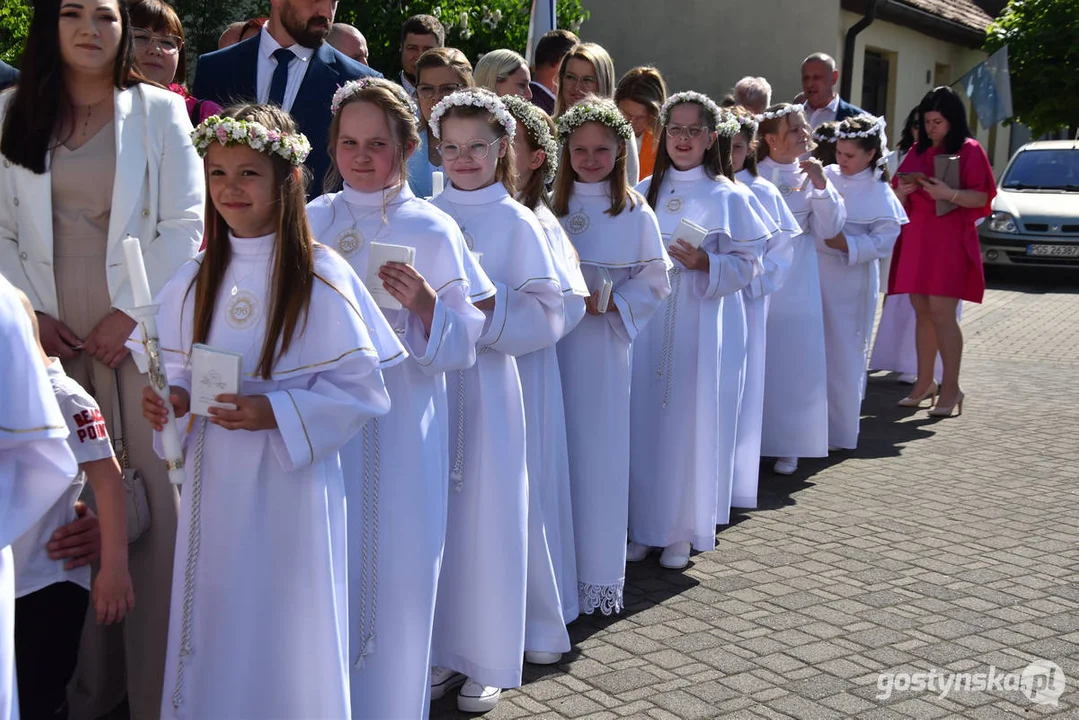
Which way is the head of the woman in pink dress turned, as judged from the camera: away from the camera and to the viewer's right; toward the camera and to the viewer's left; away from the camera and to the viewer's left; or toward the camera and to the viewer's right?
toward the camera and to the viewer's left

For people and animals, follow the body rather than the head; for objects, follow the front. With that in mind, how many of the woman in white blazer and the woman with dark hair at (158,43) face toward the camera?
2

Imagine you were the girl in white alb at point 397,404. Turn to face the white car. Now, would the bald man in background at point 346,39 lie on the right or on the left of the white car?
left

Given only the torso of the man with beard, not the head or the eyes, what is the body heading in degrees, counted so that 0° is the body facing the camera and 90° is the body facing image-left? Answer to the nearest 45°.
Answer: approximately 0°

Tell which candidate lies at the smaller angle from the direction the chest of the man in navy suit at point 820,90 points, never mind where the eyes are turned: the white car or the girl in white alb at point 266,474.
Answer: the girl in white alb

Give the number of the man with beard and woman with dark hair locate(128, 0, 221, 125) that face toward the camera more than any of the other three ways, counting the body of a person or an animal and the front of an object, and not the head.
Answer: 2

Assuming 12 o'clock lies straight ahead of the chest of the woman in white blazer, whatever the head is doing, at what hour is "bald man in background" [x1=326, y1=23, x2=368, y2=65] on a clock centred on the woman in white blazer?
The bald man in background is roughly at 7 o'clock from the woman in white blazer.

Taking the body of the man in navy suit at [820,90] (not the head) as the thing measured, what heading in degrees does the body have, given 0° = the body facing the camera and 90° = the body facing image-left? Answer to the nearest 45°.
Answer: approximately 45°

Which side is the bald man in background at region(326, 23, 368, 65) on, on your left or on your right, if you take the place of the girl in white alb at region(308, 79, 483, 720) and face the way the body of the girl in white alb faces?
on your right

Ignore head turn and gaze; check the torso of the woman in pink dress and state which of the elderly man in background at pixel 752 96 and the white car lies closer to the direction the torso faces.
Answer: the elderly man in background
